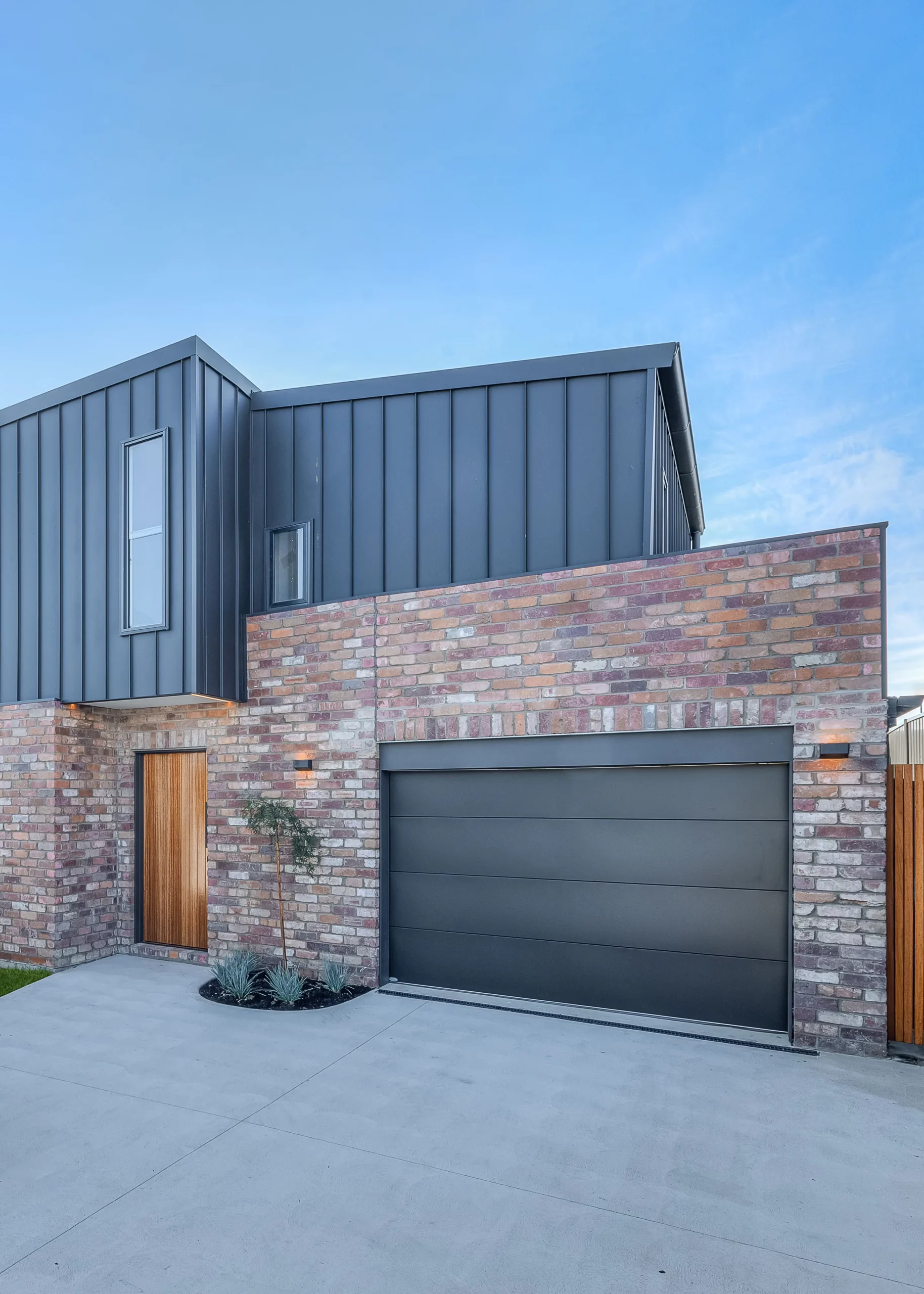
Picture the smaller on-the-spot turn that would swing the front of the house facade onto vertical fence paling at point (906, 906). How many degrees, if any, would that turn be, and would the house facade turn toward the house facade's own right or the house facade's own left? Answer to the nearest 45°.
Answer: approximately 90° to the house facade's own left
